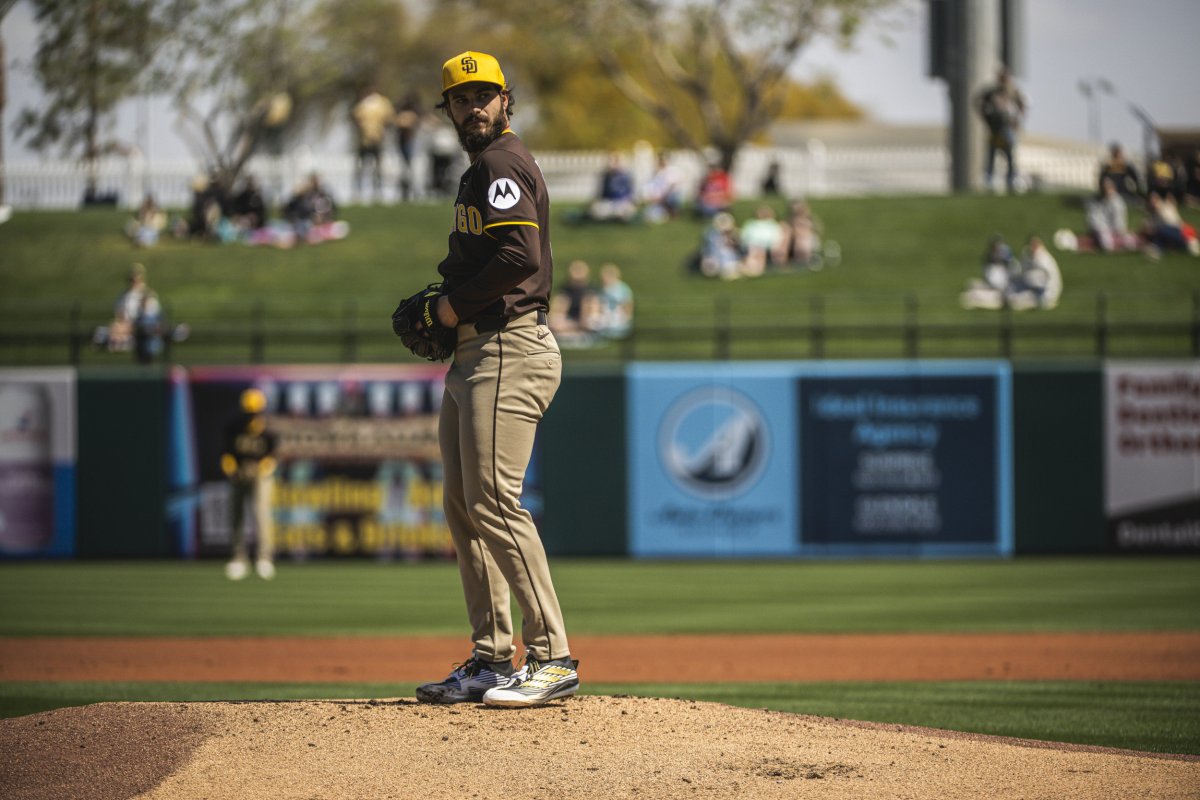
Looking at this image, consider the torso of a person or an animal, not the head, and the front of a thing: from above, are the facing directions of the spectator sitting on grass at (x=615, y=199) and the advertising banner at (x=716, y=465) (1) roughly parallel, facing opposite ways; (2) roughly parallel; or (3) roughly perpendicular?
roughly parallel

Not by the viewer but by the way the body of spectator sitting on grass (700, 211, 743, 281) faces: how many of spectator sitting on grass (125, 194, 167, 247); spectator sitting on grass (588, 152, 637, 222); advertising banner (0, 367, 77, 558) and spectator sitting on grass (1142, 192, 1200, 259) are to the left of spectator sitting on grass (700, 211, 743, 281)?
1

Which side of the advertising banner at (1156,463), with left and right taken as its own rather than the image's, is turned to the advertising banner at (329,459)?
right

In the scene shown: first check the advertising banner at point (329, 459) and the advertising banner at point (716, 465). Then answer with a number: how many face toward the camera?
2

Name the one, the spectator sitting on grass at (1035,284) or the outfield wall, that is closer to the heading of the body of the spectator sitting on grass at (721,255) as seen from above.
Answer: the outfield wall

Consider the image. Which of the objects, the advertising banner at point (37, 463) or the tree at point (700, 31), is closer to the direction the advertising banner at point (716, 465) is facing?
the advertising banner

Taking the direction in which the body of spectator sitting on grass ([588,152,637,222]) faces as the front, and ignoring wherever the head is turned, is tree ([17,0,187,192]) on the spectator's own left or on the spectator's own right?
on the spectator's own right

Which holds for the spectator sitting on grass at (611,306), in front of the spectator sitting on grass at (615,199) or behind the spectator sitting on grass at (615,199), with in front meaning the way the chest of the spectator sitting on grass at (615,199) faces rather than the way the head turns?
in front

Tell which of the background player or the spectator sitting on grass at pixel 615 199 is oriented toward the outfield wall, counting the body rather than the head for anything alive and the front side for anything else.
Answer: the spectator sitting on grass

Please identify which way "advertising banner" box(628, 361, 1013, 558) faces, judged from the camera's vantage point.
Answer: facing the viewer

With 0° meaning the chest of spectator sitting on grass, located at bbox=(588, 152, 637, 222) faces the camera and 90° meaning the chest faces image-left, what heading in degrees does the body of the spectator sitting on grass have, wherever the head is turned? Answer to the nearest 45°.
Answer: approximately 0°

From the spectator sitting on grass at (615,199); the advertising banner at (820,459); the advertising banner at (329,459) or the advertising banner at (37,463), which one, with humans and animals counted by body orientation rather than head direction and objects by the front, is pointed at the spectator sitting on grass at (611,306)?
the spectator sitting on grass at (615,199)

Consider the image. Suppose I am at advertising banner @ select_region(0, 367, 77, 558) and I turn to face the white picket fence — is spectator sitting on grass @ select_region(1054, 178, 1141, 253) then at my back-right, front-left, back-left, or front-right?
front-right

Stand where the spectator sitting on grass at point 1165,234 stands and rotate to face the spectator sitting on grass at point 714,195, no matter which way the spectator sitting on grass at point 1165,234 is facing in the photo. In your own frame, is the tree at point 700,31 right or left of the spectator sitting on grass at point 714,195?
right

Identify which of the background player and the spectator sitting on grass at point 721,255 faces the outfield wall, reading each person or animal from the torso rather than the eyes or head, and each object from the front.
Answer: the spectator sitting on grass

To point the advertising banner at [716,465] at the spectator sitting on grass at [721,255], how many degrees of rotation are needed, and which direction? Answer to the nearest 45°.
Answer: approximately 180°

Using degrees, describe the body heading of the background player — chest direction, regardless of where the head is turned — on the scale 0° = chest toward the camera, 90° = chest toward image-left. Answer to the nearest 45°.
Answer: approximately 0°

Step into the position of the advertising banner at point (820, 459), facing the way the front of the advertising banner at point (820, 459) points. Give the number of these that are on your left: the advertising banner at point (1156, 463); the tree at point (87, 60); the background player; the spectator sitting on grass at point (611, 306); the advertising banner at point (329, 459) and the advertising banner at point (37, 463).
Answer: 1

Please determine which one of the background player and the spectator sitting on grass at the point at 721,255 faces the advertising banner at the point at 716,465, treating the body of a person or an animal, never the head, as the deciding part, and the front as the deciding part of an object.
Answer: the spectator sitting on grass
